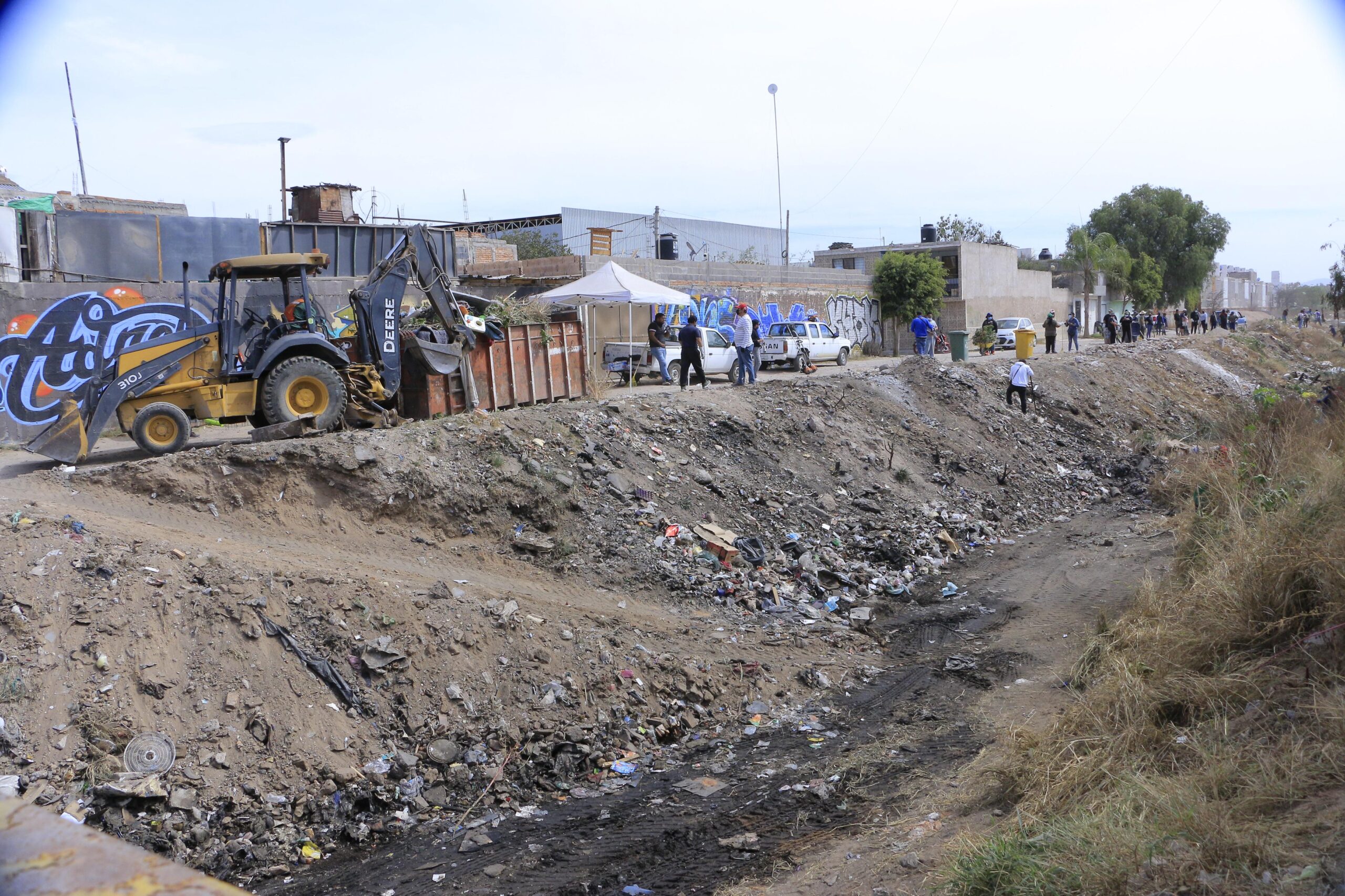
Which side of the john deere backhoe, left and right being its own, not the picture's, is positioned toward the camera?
left

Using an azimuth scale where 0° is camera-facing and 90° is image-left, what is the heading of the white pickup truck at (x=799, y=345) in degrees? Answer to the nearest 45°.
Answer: approximately 225°

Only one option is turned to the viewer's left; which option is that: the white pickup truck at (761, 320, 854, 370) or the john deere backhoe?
the john deere backhoe

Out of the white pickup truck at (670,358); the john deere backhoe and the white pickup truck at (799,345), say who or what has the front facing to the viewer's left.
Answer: the john deere backhoe

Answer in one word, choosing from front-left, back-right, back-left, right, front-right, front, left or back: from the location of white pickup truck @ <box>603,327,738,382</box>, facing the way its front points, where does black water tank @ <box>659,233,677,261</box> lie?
front-left

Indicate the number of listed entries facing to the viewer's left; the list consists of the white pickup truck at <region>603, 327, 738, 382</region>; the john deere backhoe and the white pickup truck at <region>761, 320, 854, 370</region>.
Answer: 1

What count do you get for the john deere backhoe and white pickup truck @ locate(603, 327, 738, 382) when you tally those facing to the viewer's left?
1

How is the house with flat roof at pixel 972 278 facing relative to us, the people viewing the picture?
facing the viewer and to the left of the viewer

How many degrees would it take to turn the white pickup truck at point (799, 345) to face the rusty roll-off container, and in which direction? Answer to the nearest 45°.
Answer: approximately 135° to its right

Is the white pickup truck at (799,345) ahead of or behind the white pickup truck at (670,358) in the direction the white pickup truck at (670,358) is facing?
ahead
